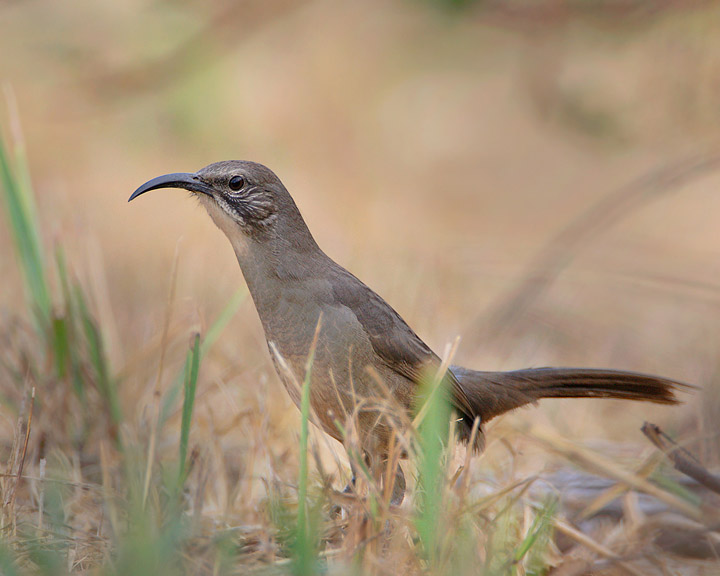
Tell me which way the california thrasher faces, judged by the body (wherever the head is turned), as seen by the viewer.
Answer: to the viewer's left

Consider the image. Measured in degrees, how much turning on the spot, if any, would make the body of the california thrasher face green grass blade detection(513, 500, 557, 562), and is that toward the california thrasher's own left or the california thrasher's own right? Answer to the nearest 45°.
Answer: approximately 135° to the california thrasher's own left

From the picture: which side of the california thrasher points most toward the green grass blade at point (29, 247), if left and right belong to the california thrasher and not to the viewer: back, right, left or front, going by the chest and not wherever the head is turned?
front

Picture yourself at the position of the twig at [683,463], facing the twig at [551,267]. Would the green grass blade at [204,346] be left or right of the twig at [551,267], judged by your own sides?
left

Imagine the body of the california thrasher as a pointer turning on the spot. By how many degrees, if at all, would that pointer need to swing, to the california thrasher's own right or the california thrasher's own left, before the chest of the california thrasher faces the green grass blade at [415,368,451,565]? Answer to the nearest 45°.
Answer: approximately 135° to the california thrasher's own left
